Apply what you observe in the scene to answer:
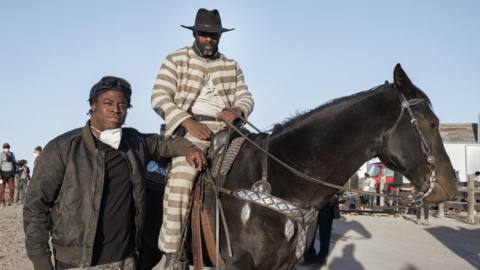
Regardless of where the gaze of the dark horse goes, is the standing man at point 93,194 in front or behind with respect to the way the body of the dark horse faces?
behind

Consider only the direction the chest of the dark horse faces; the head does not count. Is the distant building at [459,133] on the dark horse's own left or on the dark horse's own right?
on the dark horse's own left

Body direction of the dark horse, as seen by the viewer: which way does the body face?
to the viewer's right

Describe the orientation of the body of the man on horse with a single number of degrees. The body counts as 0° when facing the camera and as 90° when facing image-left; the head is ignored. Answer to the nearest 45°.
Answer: approximately 315°
